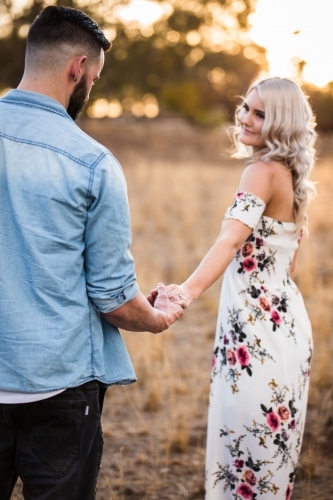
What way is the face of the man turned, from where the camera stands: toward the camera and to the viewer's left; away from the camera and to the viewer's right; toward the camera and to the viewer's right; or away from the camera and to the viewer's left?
away from the camera and to the viewer's right

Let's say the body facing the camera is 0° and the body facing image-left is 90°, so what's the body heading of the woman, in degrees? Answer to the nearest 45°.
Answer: approximately 135°

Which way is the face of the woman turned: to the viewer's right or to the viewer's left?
to the viewer's left

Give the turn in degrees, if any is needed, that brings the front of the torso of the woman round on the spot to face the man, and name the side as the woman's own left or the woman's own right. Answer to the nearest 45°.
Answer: approximately 90° to the woman's own left
